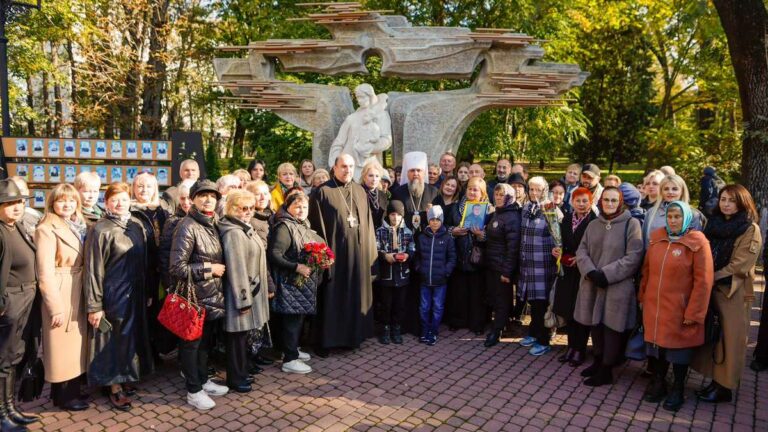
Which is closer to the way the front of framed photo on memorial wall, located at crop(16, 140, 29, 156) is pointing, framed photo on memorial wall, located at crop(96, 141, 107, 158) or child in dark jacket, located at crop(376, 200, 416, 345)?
the child in dark jacket

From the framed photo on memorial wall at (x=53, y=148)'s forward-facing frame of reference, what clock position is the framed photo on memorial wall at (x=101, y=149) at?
the framed photo on memorial wall at (x=101, y=149) is roughly at 10 o'clock from the framed photo on memorial wall at (x=53, y=148).

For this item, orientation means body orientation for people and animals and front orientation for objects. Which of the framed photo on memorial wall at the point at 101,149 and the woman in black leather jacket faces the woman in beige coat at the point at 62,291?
the framed photo on memorial wall

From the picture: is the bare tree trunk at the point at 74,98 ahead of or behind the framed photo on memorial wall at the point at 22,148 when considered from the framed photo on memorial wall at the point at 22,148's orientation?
behind

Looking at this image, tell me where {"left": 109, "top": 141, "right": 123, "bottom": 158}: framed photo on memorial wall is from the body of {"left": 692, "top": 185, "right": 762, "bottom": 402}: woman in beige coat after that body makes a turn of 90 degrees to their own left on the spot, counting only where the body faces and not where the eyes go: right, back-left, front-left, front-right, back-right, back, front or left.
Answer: back-right

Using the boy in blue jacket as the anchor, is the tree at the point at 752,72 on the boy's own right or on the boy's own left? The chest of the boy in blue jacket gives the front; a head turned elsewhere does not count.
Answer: on the boy's own left

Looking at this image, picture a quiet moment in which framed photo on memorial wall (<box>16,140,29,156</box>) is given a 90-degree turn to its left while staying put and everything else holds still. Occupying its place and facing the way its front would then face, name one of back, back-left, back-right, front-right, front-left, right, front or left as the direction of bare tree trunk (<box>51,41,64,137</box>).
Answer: left
